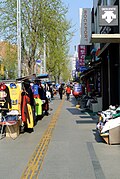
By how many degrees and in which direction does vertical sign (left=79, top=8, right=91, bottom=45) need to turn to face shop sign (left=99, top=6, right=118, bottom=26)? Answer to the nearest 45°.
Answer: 0° — it already faces it

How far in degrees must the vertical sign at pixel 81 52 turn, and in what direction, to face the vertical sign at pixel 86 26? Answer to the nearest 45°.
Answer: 0° — it already faces it

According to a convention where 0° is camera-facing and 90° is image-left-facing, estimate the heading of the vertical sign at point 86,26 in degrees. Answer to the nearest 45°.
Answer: approximately 0°

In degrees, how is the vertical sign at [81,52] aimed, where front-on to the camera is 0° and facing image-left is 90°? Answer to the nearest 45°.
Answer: approximately 0°

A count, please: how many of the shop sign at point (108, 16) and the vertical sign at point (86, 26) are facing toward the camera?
2

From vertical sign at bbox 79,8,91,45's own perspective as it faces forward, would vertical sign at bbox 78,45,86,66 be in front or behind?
behind
